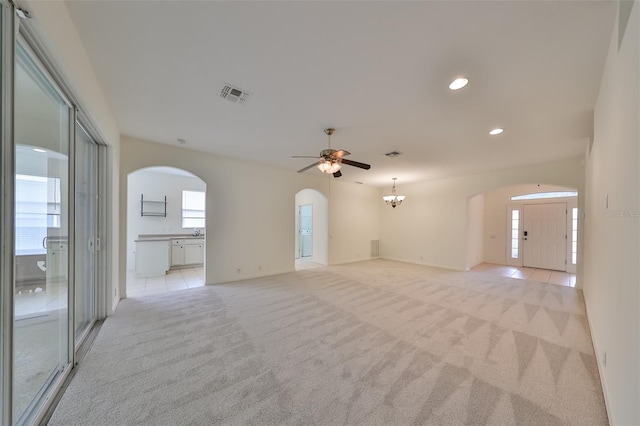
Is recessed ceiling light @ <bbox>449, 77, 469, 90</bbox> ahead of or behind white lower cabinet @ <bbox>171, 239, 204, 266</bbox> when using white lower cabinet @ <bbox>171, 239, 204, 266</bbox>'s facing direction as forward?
ahead

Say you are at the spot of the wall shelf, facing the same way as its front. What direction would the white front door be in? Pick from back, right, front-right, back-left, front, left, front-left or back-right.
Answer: front-left

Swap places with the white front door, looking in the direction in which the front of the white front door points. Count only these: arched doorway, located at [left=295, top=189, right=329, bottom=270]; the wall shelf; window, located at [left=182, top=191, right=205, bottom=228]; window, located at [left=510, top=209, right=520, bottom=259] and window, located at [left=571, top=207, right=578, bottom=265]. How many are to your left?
1

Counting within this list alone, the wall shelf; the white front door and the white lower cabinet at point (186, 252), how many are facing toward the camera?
3

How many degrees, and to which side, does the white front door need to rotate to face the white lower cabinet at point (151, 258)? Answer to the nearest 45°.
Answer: approximately 45° to its right

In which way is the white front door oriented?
toward the camera

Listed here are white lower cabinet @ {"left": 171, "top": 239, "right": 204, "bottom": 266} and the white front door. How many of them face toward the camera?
2

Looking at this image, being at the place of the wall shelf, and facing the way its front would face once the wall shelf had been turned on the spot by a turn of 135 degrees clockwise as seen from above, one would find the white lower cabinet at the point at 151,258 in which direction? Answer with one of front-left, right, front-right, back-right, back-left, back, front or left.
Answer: back-left

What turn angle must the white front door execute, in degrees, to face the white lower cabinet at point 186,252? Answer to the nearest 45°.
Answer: approximately 45° to its right

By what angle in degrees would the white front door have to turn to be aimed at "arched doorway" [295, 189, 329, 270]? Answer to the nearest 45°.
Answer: approximately 45° to its right

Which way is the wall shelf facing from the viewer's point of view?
toward the camera

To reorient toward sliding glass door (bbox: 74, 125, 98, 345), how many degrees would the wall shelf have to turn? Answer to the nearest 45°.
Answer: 0° — it already faces it

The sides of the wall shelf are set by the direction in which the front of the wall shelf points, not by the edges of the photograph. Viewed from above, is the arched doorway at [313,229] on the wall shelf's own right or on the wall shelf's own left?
on the wall shelf's own left
